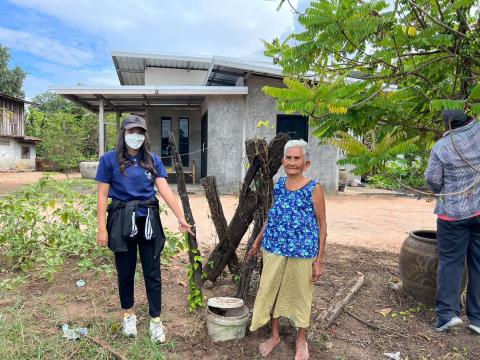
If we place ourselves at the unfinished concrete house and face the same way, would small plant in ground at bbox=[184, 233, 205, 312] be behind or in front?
in front

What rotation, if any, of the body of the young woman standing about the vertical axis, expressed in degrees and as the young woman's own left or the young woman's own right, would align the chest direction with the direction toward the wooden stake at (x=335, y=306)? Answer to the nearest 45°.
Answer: approximately 90° to the young woman's own left

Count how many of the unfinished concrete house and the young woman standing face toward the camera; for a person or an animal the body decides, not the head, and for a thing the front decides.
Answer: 2

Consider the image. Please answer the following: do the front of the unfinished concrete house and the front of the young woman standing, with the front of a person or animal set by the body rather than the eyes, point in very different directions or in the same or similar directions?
same or similar directions

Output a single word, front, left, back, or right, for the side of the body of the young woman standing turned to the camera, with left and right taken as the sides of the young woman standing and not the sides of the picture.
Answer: front

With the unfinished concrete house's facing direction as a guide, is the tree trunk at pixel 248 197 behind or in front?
in front

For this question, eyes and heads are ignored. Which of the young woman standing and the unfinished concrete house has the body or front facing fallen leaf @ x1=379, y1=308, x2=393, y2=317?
the unfinished concrete house

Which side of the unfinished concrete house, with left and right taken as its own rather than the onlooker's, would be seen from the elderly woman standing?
front

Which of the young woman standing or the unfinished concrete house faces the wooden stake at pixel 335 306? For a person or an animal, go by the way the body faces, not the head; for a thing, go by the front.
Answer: the unfinished concrete house

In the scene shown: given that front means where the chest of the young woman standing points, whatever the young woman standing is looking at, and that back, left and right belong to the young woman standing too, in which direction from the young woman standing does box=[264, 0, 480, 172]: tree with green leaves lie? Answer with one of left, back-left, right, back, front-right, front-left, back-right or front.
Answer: left

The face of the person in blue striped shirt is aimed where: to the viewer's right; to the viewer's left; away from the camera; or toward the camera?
away from the camera

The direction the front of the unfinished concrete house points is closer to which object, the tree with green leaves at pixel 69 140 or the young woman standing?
the young woman standing

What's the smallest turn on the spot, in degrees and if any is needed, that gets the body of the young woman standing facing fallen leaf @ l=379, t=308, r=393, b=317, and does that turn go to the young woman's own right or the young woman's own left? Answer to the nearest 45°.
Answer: approximately 90° to the young woman's own left

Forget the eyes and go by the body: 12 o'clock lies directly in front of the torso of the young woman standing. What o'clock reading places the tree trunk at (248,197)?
The tree trunk is roughly at 8 o'clock from the young woman standing.

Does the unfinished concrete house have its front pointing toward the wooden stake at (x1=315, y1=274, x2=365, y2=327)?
yes
